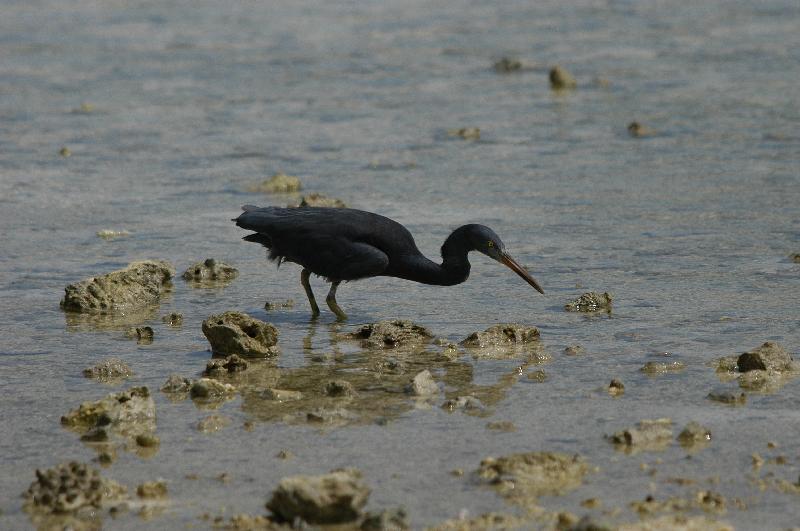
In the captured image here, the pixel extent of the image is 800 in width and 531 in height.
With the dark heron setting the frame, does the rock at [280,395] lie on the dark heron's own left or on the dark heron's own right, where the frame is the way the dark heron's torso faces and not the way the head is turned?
on the dark heron's own right

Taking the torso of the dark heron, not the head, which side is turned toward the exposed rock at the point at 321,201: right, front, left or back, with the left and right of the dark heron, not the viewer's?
left

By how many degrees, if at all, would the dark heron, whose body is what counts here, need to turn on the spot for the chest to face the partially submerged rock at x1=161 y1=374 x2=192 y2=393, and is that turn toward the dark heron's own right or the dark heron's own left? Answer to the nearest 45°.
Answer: approximately 135° to the dark heron's own right

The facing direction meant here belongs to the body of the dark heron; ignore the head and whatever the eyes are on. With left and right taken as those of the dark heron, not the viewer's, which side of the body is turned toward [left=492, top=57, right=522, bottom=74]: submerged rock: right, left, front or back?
left

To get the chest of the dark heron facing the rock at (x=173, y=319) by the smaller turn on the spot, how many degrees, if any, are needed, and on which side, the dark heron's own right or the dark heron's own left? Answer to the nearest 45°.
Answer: approximately 180°

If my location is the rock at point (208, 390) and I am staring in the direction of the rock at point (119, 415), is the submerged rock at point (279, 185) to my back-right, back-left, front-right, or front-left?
back-right

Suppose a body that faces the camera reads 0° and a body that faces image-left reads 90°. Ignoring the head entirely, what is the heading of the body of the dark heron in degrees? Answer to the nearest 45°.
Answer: approximately 270°

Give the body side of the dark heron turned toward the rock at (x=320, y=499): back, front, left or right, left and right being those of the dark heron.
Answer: right

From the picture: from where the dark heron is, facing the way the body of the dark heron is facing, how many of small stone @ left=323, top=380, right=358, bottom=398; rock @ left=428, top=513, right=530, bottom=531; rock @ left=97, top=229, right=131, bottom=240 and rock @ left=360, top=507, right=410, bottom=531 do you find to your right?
3

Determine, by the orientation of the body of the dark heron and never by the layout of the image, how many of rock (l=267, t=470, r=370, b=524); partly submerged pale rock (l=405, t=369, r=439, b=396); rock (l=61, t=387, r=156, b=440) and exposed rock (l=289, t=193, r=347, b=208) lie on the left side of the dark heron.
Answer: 1

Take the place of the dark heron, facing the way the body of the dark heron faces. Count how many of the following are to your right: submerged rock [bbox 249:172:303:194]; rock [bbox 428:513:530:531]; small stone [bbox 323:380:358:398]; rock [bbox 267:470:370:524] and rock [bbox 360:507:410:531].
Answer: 4
